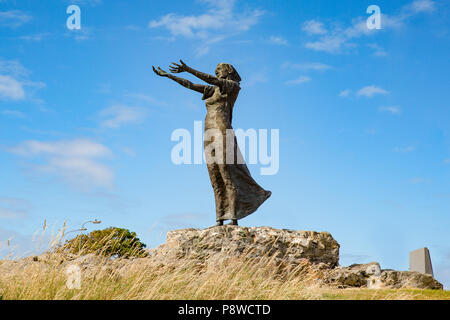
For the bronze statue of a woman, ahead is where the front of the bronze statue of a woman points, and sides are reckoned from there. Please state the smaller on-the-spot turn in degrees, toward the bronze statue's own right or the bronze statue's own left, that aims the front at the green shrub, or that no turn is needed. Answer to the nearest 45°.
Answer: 0° — it already faces it

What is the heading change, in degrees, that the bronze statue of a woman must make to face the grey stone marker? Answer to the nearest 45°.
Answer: approximately 180°

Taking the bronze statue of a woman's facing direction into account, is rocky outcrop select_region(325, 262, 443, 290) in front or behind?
behind

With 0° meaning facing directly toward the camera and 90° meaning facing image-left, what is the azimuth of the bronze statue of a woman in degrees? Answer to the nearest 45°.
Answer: approximately 45°
